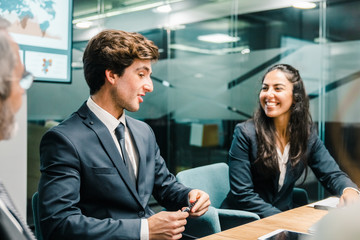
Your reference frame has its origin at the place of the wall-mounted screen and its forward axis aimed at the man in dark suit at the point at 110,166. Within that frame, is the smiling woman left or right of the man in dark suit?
left

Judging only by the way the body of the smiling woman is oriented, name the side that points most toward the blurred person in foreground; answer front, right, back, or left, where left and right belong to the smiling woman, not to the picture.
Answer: front

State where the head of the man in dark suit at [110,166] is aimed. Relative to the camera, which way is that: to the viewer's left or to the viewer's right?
to the viewer's right

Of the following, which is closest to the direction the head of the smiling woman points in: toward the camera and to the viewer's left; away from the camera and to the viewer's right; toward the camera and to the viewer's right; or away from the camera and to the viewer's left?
toward the camera and to the viewer's left

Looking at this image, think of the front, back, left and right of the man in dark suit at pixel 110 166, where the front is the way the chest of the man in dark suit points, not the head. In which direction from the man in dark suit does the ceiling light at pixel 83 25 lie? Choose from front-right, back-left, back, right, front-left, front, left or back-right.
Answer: back-left

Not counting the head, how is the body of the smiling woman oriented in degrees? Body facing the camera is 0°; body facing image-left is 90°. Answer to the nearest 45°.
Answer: approximately 0°

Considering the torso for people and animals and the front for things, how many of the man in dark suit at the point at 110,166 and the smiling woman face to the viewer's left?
0

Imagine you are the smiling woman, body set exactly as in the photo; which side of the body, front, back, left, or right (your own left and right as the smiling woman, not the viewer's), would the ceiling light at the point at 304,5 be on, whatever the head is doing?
back

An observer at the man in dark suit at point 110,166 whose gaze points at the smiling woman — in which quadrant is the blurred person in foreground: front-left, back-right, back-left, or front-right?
back-right

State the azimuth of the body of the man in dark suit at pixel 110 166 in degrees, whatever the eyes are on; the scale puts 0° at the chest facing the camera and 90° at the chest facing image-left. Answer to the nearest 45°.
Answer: approximately 315°
